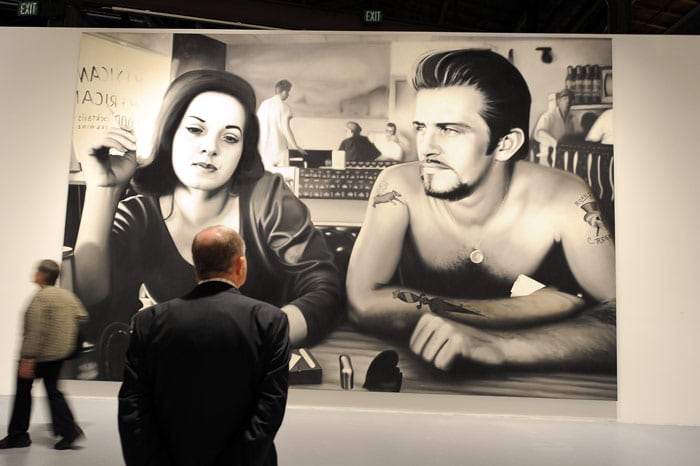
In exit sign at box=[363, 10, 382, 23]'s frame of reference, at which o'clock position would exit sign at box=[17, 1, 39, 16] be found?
exit sign at box=[17, 1, 39, 16] is roughly at 3 o'clock from exit sign at box=[363, 10, 382, 23].

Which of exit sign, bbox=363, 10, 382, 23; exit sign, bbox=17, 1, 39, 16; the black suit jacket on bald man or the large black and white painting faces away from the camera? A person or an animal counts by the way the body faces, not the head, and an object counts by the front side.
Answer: the black suit jacket on bald man

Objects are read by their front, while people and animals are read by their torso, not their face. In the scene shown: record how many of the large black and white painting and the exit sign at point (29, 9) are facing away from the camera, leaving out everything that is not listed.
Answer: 0

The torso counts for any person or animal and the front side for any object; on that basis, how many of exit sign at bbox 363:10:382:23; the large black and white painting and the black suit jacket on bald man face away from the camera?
1

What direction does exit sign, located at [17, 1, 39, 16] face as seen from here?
toward the camera

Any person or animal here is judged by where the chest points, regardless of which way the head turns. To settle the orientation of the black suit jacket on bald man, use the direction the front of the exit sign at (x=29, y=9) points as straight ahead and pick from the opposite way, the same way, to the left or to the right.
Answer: the opposite way

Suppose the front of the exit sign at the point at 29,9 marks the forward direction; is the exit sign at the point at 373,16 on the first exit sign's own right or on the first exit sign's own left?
on the first exit sign's own left

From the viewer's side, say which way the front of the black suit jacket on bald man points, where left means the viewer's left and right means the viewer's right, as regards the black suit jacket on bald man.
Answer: facing away from the viewer

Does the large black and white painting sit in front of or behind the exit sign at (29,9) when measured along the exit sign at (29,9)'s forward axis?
in front

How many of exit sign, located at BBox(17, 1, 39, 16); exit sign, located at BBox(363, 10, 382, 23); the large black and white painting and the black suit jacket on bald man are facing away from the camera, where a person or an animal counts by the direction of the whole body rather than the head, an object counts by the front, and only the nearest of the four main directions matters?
1

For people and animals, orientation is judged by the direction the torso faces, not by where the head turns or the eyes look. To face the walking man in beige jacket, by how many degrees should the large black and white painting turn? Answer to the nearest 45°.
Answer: approximately 45° to its right

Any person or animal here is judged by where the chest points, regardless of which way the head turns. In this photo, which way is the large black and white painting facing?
toward the camera
